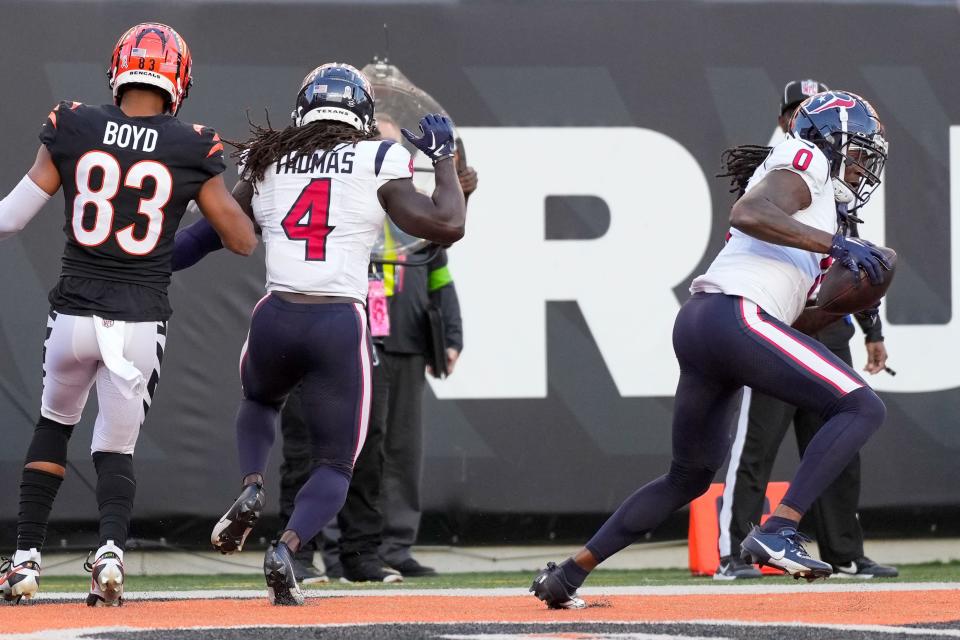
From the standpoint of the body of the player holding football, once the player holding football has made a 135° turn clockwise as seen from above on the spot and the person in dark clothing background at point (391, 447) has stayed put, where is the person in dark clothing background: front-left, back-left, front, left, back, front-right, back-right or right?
right

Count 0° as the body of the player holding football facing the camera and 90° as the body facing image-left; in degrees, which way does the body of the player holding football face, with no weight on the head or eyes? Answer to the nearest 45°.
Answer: approximately 270°
